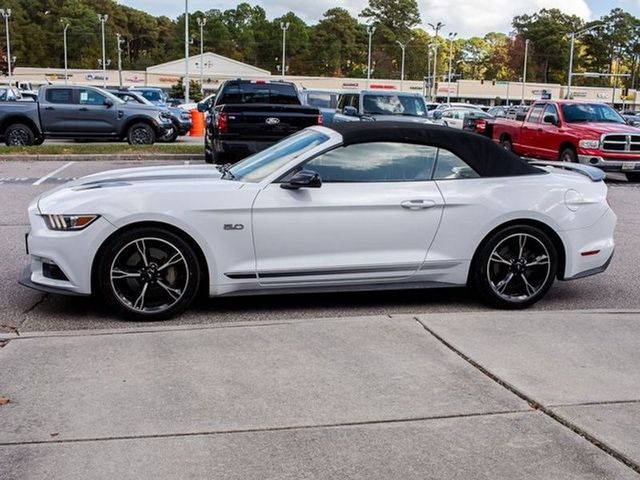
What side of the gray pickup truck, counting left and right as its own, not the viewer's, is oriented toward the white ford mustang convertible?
right

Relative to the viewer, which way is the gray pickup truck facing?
to the viewer's right

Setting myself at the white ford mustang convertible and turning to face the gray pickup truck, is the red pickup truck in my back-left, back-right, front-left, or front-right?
front-right

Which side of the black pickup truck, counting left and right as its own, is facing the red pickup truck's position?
right

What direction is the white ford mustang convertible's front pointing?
to the viewer's left

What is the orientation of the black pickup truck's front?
away from the camera

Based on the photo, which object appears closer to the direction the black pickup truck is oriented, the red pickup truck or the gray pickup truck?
the gray pickup truck

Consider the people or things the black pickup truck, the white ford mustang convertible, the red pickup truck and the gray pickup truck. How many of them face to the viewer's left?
1

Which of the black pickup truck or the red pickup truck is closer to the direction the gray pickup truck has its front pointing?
the red pickup truck

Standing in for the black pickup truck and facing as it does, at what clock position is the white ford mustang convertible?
The white ford mustang convertible is roughly at 6 o'clock from the black pickup truck.

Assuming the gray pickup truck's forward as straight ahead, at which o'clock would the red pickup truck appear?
The red pickup truck is roughly at 1 o'clock from the gray pickup truck.

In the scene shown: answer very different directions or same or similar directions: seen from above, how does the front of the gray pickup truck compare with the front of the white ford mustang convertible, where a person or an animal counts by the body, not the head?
very different directions

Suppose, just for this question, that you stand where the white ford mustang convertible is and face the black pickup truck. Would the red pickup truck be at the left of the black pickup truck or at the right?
right
